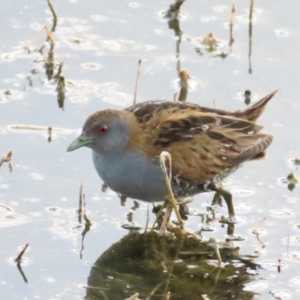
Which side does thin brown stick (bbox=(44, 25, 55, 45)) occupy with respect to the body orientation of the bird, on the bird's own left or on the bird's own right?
on the bird's own right

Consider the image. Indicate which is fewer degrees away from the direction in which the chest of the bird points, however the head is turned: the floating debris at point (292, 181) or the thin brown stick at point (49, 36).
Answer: the thin brown stick

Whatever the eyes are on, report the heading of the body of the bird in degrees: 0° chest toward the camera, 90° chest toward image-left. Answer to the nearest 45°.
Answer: approximately 90°

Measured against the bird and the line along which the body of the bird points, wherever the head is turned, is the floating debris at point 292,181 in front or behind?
behind
